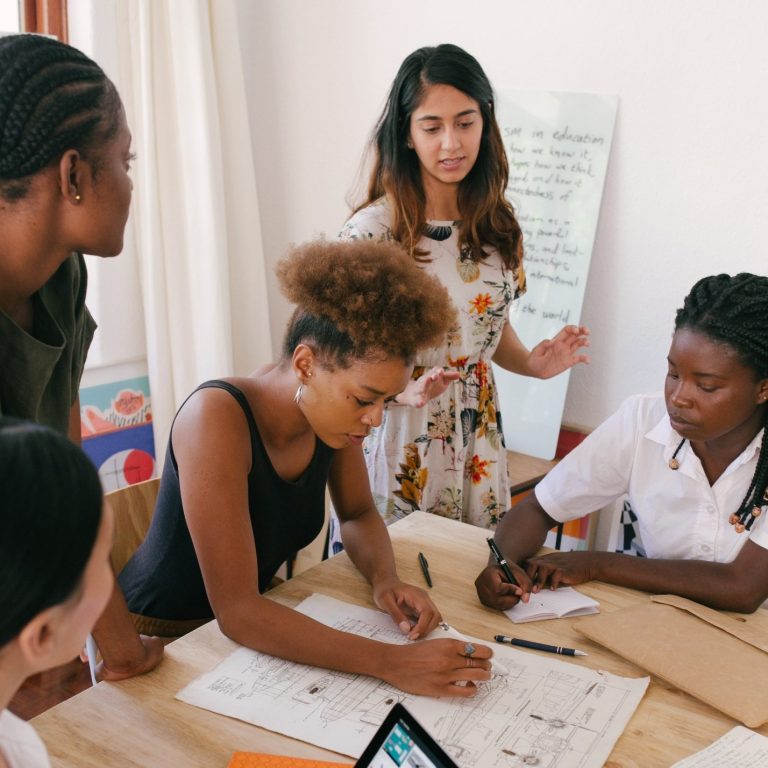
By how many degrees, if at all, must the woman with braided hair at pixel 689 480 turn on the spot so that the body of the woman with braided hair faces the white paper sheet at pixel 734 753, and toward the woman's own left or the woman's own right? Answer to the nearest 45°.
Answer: approximately 45° to the woman's own left

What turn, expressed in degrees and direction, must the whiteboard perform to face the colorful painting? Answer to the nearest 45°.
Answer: approximately 90° to its right

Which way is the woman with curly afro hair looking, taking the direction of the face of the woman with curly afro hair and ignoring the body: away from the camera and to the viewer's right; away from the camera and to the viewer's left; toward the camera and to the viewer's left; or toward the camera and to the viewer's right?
toward the camera and to the viewer's right

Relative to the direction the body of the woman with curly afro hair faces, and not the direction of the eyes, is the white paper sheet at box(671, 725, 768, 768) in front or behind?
in front

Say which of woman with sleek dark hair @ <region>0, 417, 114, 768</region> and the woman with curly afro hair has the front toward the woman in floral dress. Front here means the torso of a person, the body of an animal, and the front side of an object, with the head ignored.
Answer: the woman with sleek dark hair

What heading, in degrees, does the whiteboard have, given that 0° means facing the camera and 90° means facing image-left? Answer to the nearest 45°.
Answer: approximately 0°

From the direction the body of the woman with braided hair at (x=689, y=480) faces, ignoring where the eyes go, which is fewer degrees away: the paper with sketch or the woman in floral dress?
the paper with sketch

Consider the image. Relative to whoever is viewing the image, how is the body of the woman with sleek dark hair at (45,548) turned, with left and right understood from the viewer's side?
facing away from the viewer and to the right of the viewer

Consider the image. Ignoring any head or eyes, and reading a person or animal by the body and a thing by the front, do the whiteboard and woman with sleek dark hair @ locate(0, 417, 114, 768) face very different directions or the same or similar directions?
very different directions

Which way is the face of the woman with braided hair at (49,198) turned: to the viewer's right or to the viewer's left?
to the viewer's right

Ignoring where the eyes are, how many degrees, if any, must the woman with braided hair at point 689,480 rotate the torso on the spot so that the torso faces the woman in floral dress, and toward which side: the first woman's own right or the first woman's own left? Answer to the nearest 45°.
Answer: approximately 90° to the first woman's own right
